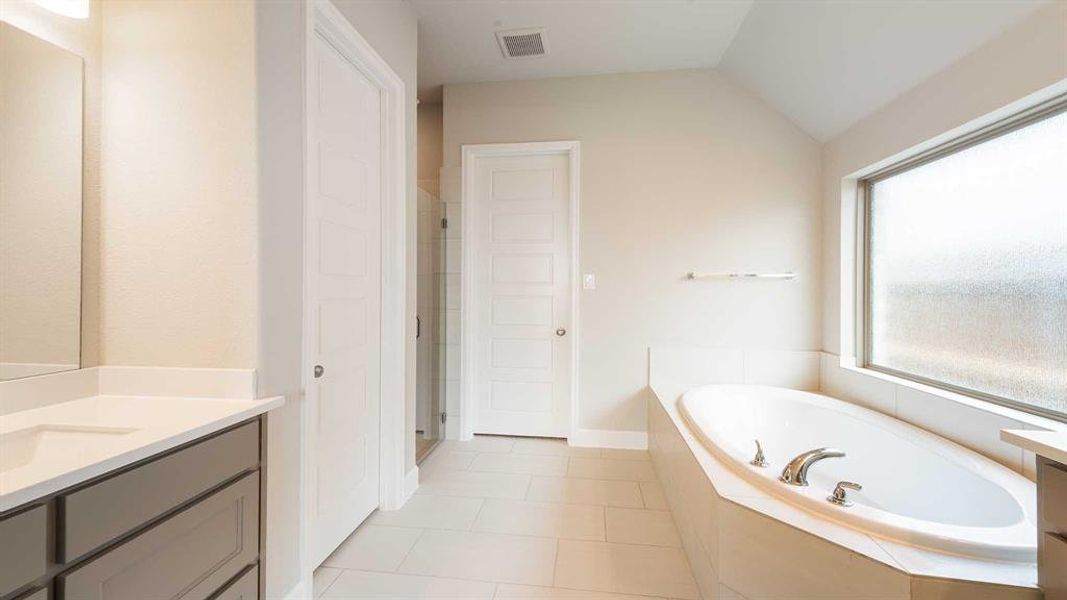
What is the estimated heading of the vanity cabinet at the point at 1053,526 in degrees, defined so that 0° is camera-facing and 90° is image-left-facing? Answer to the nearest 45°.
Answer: approximately 45°

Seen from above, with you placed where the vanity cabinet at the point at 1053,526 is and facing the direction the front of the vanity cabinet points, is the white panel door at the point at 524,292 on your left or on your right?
on your right

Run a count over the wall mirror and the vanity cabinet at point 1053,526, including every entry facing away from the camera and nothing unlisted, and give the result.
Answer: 0

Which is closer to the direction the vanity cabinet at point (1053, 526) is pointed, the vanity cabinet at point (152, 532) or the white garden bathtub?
the vanity cabinet

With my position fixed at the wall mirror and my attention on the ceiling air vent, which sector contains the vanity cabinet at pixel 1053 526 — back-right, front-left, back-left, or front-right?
front-right

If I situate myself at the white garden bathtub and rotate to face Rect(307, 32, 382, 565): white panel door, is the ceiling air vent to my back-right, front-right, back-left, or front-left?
front-right

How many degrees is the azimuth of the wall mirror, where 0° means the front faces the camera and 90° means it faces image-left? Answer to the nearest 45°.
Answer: approximately 315°

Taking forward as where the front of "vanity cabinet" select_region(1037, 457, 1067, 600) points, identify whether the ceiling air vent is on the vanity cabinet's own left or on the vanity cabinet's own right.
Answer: on the vanity cabinet's own right

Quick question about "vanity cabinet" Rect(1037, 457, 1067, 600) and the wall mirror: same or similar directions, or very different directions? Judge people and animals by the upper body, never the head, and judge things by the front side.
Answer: very different directions

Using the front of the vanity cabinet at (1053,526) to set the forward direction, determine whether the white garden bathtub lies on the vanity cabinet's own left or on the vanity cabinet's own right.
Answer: on the vanity cabinet's own right

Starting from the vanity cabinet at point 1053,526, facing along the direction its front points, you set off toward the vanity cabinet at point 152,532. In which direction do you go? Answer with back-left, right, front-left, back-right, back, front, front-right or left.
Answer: front
